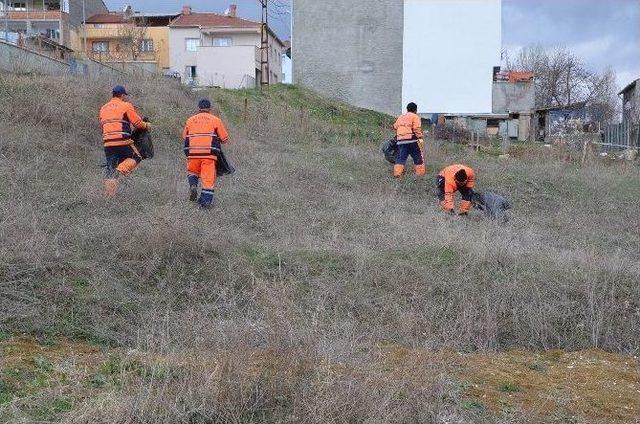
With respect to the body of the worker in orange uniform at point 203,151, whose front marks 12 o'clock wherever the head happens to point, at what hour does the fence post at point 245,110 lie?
The fence post is roughly at 12 o'clock from the worker in orange uniform.

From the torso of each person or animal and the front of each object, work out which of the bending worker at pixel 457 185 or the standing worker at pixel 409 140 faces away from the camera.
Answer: the standing worker at pixel 409 140

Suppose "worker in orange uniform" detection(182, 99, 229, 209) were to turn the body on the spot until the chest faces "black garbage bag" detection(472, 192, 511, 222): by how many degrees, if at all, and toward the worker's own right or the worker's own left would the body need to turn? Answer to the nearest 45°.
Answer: approximately 90° to the worker's own right

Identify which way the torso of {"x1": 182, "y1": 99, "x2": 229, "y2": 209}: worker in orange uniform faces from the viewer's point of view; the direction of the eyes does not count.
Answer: away from the camera

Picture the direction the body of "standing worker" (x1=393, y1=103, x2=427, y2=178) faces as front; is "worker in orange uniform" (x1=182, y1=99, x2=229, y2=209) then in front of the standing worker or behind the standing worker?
behind

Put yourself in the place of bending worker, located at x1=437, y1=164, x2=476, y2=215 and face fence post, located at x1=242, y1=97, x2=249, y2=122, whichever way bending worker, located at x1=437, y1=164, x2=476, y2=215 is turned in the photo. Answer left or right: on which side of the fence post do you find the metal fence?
right

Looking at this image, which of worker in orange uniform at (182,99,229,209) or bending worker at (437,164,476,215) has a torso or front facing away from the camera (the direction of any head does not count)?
the worker in orange uniform

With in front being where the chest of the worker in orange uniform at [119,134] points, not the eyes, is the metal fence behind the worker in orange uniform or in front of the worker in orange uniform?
in front

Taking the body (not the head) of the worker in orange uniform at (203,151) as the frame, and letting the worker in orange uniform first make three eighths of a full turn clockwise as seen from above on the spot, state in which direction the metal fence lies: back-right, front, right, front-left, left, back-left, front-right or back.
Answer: left

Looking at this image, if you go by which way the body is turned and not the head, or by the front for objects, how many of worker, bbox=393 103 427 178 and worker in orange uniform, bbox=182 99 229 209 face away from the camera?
2

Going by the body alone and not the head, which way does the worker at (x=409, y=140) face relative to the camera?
away from the camera

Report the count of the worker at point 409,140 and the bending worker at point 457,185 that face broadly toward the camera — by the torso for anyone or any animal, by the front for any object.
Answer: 1
